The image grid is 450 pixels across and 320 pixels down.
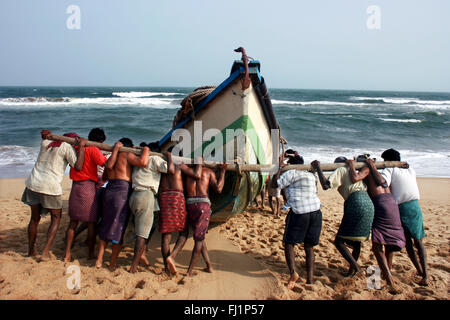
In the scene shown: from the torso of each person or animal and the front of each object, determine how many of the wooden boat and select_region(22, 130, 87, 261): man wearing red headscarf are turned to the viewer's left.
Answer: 0

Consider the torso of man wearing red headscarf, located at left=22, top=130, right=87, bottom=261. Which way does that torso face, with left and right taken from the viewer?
facing away from the viewer and to the right of the viewer
